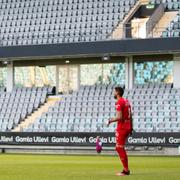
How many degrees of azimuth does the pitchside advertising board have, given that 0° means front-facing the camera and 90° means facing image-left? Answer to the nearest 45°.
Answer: approximately 0°
